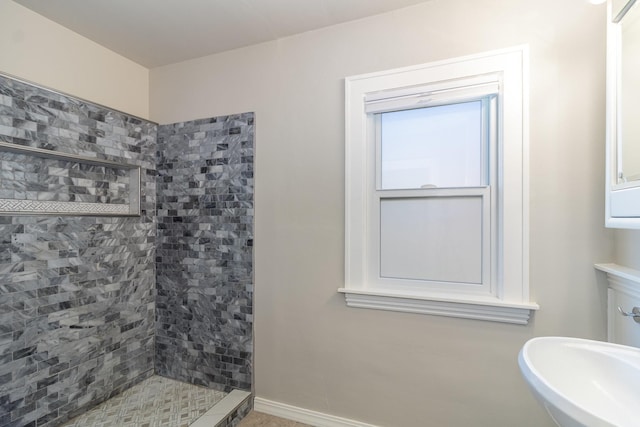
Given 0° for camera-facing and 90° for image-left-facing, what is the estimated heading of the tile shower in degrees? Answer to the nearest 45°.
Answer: approximately 315°

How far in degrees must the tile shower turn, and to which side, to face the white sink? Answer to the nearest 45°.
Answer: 0° — it already faces it

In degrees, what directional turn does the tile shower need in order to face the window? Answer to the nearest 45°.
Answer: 0° — it already faces it
